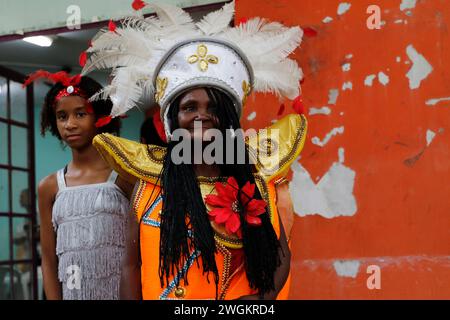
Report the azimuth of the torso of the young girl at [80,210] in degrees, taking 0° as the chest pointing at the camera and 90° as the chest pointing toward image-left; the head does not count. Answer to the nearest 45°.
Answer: approximately 0°
